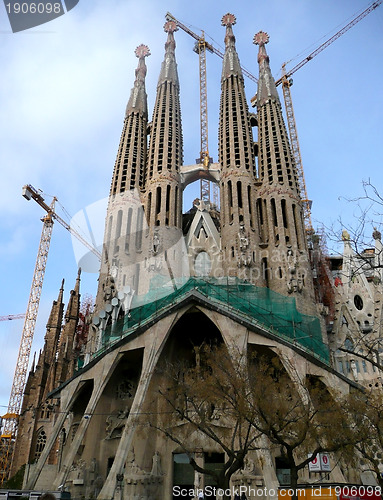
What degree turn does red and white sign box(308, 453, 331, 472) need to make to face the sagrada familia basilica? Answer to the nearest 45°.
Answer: approximately 135° to its right

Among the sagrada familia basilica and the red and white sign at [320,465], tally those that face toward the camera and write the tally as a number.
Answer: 2

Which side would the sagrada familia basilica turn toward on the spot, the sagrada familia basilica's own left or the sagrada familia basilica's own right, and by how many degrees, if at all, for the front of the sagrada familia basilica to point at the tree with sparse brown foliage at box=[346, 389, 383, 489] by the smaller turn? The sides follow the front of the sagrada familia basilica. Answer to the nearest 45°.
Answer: approximately 45° to the sagrada familia basilica's own left

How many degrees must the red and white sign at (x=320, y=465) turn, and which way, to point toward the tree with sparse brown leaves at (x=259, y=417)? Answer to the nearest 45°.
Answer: approximately 90° to its right

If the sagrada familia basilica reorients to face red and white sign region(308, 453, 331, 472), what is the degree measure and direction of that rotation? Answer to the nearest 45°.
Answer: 0° — it already faces it

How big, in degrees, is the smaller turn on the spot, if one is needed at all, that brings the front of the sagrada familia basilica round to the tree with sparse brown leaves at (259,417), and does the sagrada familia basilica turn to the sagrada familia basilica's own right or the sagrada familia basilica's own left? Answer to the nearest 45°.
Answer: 0° — it already faces it

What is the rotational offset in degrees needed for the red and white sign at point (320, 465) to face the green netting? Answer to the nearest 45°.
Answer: approximately 180°

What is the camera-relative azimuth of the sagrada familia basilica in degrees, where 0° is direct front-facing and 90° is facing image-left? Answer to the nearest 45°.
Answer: approximately 0°

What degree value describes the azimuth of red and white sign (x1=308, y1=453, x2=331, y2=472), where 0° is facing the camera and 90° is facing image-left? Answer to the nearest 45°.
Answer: approximately 0°
